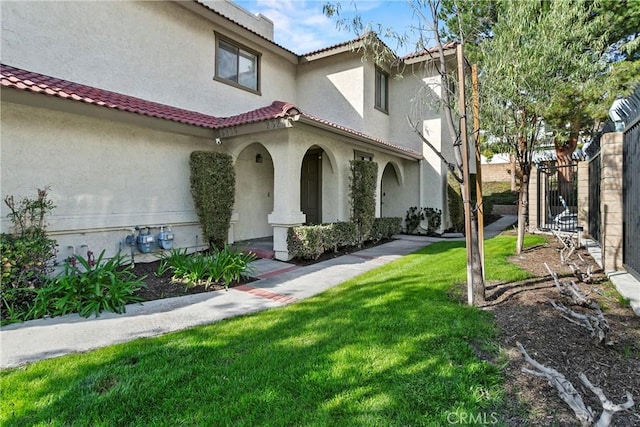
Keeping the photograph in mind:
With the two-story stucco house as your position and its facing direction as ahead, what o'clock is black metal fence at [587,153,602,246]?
The black metal fence is roughly at 11 o'clock from the two-story stucco house.

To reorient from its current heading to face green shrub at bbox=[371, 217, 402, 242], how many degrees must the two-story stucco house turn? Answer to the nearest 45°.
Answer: approximately 45° to its left

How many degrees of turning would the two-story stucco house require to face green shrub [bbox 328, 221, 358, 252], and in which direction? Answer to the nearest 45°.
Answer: approximately 45° to its left

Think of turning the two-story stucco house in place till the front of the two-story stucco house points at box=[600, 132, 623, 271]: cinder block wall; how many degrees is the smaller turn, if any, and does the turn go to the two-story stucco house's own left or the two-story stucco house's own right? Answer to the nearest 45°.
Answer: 0° — it already faces it

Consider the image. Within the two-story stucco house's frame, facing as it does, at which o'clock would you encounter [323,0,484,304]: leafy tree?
The leafy tree is roughly at 12 o'clock from the two-story stucco house.

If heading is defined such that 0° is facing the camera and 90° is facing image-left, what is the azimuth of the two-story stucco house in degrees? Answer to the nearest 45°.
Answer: approximately 315°

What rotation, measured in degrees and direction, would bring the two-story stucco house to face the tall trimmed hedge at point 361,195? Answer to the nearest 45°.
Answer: approximately 45° to its left

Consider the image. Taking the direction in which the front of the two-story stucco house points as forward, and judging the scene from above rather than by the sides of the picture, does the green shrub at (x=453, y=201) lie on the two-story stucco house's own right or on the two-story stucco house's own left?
on the two-story stucco house's own left
